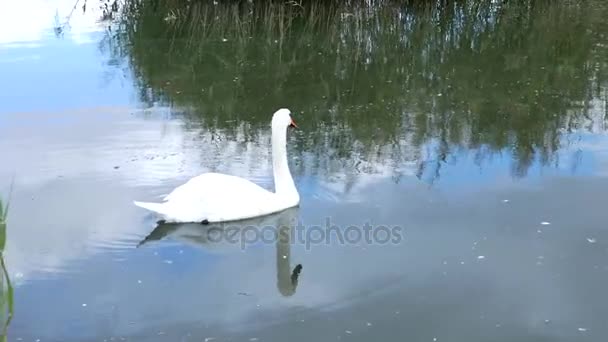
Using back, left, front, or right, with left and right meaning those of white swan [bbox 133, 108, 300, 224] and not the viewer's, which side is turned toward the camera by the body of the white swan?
right
